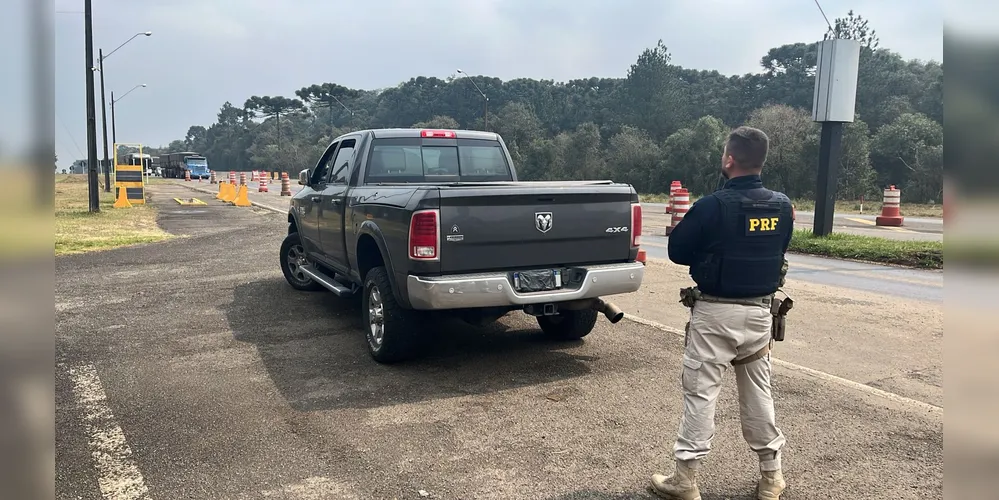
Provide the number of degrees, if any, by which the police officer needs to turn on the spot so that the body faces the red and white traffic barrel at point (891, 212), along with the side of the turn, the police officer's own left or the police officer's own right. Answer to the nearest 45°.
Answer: approximately 45° to the police officer's own right

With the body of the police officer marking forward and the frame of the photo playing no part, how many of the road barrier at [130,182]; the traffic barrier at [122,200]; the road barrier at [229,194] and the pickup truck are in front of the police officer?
4

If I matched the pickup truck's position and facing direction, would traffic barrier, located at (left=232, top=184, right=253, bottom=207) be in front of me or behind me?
in front

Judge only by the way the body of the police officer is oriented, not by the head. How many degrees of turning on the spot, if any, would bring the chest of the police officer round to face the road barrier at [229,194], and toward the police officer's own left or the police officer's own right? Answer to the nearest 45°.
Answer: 0° — they already face it

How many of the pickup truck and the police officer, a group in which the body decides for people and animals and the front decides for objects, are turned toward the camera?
0

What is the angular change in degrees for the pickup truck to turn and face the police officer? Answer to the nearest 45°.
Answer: approximately 180°

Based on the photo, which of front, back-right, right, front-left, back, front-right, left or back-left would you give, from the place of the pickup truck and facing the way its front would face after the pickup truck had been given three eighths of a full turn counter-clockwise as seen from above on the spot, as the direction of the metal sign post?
back-left

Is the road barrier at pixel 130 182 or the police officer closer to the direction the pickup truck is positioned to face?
the road barrier

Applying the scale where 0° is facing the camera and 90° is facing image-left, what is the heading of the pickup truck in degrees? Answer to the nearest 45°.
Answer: approximately 135°

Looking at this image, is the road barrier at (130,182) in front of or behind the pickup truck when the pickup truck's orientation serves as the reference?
in front

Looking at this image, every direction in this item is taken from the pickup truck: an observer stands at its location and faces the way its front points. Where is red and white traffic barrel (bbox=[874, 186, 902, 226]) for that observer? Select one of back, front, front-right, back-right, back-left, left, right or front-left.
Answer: right

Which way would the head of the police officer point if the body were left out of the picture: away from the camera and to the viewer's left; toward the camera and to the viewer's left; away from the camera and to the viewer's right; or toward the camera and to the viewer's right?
away from the camera and to the viewer's left

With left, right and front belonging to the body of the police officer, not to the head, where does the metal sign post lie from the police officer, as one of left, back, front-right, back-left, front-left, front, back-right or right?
front-right

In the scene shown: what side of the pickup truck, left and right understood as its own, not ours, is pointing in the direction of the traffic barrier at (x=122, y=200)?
front
